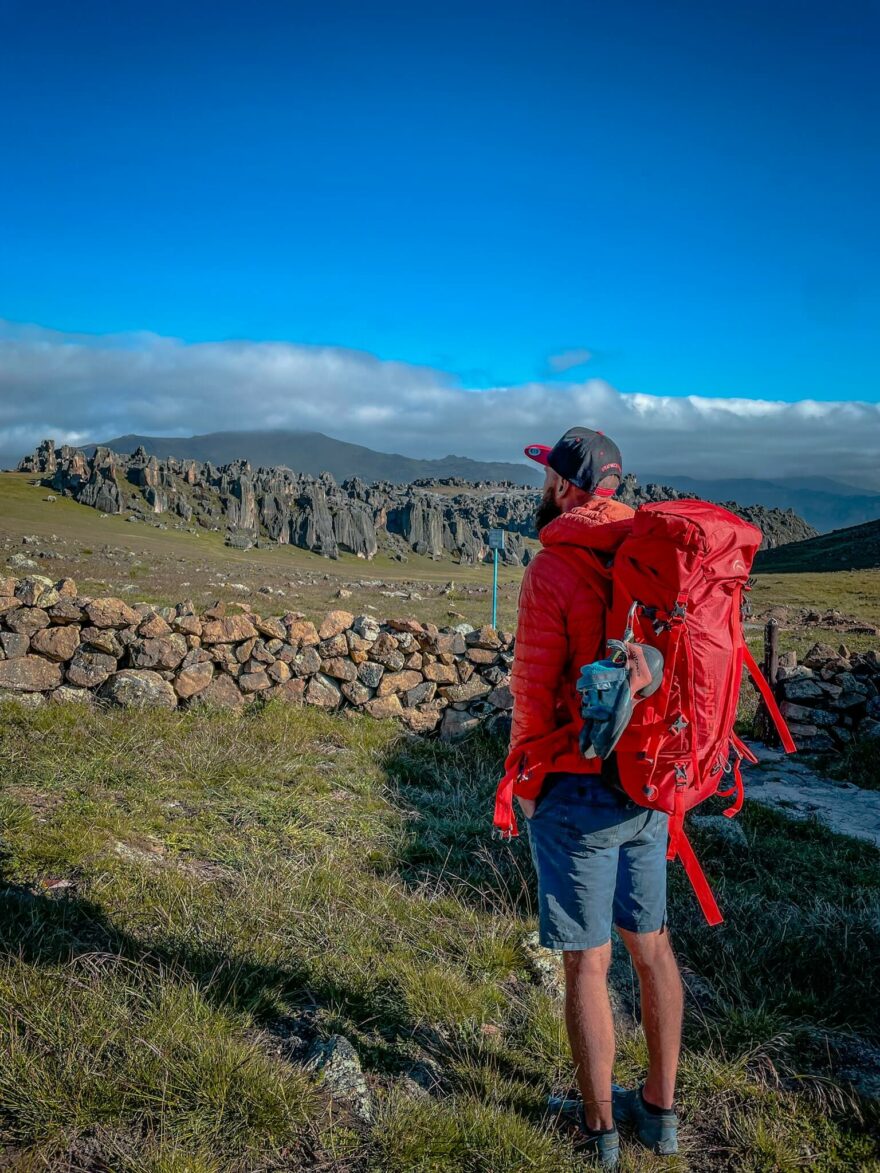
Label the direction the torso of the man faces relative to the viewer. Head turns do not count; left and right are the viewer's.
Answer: facing away from the viewer and to the left of the viewer

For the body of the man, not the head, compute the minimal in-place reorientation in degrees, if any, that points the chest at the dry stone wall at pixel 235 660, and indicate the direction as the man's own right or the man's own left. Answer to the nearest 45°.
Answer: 0° — they already face it

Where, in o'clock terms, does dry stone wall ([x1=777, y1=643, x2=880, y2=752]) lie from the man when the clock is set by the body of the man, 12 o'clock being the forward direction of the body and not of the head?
The dry stone wall is roughly at 2 o'clock from the man.
